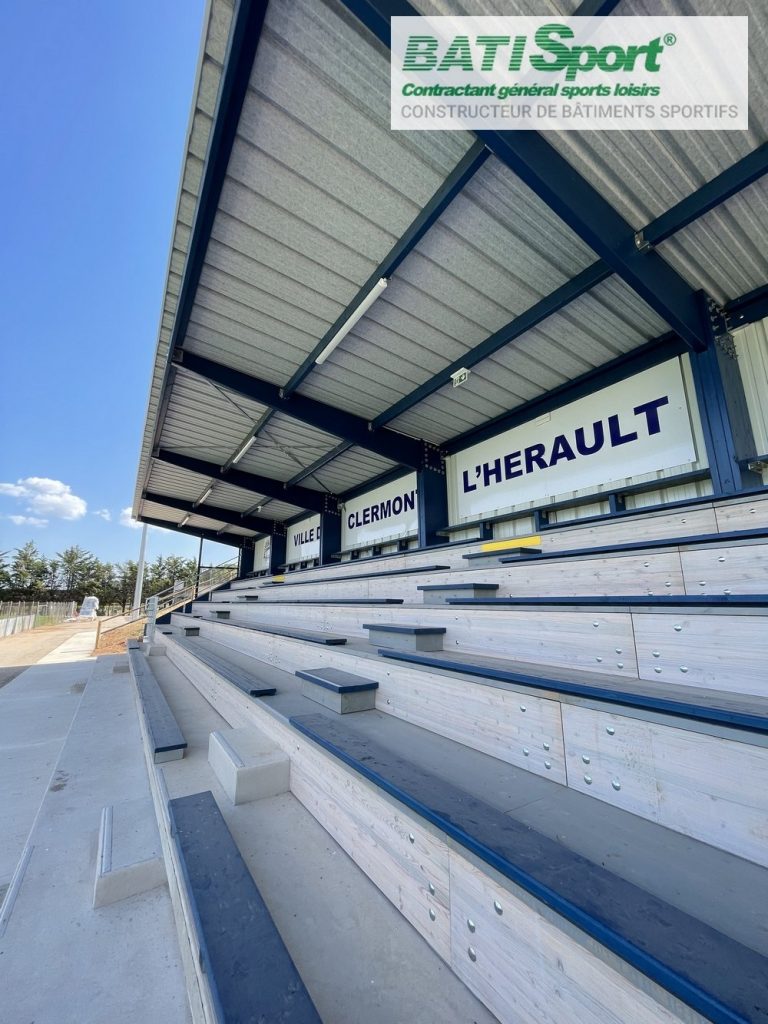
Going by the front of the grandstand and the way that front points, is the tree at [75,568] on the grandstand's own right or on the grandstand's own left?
on the grandstand's own right

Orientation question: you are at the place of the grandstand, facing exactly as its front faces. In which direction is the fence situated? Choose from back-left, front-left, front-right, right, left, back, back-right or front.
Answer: right

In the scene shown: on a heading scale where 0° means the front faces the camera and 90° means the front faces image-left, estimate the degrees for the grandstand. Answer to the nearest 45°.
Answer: approximately 45°

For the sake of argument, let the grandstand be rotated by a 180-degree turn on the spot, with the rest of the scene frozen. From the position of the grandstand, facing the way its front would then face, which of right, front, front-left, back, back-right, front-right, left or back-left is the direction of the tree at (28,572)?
left
